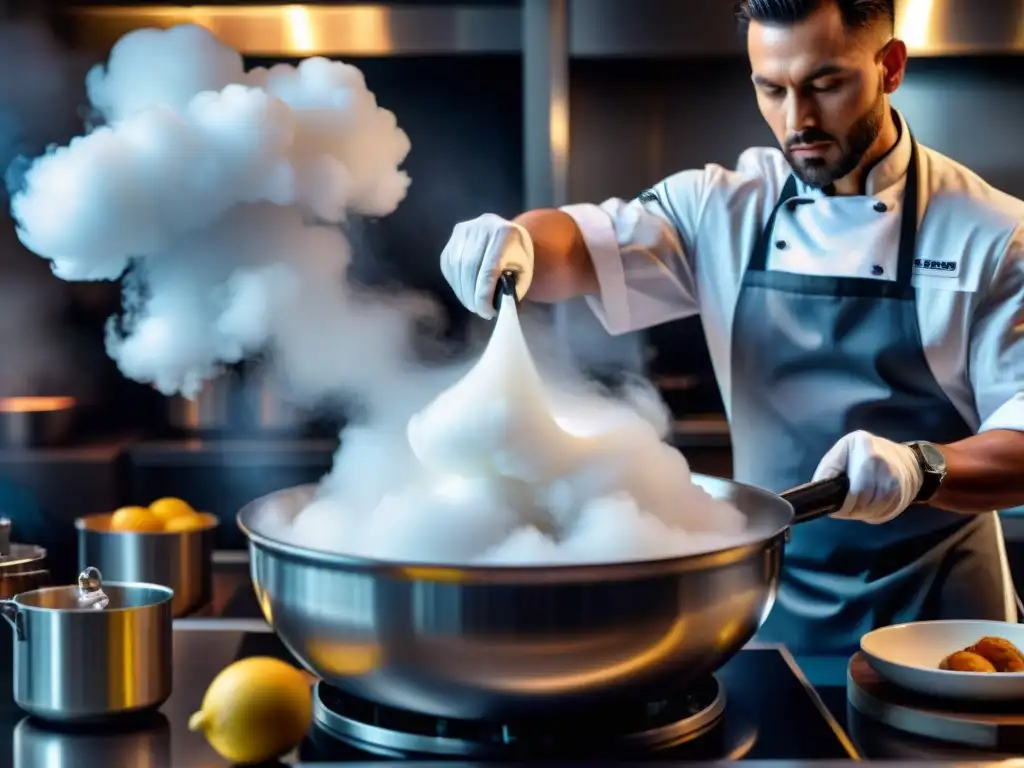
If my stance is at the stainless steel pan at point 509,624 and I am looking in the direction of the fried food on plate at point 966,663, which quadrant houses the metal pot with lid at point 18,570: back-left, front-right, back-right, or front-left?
back-left

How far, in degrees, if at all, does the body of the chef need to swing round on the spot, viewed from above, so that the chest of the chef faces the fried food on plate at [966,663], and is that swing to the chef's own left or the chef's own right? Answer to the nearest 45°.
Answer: approximately 45° to the chef's own left

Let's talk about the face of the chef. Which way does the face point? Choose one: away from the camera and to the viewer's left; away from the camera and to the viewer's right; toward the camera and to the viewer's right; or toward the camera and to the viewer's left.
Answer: toward the camera and to the viewer's left

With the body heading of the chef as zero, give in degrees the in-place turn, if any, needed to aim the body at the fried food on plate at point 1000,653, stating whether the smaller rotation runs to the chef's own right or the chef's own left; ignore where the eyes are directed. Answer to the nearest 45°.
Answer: approximately 45° to the chef's own left

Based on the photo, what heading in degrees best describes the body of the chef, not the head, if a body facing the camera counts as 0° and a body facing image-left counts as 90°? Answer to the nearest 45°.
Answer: approximately 45°

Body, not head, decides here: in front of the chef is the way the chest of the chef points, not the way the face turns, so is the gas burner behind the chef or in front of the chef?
in front

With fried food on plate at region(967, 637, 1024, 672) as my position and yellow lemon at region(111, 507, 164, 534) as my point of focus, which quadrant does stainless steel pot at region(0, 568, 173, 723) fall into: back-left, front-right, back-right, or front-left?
front-left

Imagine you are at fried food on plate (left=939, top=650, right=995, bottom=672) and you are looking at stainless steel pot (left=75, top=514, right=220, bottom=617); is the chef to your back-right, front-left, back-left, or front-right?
front-right

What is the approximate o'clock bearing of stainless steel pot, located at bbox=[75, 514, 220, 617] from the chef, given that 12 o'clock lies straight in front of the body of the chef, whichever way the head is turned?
The stainless steel pot is roughly at 1 o'clock from the chef.

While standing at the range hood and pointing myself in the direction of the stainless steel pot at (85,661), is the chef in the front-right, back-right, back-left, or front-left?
front-left

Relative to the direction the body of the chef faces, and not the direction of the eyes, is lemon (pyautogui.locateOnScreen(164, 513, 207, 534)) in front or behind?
in front
